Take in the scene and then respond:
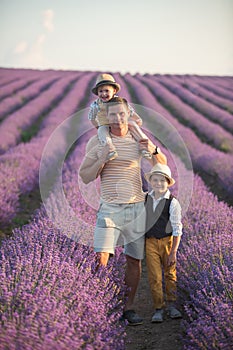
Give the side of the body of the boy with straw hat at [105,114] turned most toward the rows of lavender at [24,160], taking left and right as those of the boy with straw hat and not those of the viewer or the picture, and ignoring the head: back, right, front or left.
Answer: back

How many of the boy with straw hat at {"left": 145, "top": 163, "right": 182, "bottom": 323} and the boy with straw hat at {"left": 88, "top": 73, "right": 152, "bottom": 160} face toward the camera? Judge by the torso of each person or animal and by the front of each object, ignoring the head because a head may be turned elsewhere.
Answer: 2

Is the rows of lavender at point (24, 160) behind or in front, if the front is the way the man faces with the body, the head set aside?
behind

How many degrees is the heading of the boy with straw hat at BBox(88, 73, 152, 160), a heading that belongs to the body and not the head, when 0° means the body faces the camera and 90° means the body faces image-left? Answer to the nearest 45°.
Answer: approximately 0°

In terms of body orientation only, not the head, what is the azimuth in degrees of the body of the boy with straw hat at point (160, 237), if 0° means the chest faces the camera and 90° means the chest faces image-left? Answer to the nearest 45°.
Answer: approximately 0°

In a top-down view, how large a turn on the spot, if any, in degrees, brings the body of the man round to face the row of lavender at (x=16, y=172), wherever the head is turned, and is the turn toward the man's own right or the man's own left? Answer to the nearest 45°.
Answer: approximately 135° to the man's own right
